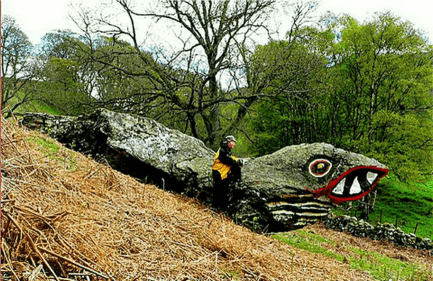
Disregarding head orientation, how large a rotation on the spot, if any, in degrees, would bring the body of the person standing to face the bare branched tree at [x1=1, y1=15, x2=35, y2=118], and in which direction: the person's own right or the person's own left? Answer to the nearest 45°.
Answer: approximately 135° to the person's own left

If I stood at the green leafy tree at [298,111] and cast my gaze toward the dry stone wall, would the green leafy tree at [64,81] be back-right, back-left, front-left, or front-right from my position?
back-right

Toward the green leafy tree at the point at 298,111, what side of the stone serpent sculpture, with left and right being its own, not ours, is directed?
left

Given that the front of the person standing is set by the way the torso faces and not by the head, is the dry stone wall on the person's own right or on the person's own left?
on the person's own left

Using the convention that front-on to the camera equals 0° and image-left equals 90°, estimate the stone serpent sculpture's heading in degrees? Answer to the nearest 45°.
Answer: approximately 270°

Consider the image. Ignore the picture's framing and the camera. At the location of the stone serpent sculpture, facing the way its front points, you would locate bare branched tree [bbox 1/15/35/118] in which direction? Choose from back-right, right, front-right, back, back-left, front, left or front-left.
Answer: back-left

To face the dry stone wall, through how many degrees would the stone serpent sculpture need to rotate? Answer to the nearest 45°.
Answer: approximately 45° to its left

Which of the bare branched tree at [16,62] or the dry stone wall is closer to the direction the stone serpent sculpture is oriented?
the dry stone wall
